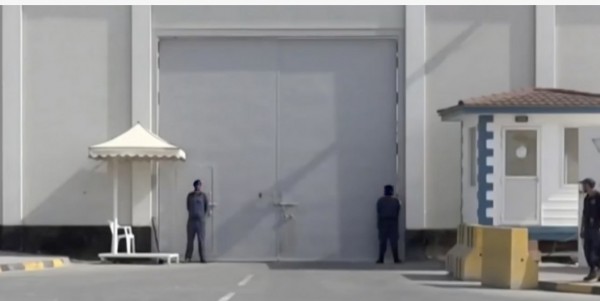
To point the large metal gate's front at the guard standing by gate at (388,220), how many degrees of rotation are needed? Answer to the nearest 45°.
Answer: approximately 90° to its left

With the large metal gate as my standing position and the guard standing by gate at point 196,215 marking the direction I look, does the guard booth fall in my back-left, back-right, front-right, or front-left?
back-left

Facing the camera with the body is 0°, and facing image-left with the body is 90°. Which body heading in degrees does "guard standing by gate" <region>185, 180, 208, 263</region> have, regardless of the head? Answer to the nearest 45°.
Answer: approximately 0°

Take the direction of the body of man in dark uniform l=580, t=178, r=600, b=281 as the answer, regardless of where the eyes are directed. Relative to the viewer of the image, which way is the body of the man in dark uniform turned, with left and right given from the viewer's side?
facing to the left of the viewer

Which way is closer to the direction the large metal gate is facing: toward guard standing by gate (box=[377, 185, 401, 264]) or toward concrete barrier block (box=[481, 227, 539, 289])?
the concrete barrier block
